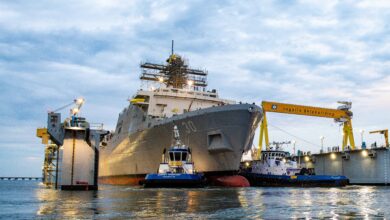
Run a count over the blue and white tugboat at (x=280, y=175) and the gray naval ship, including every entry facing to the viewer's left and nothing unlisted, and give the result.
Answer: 1

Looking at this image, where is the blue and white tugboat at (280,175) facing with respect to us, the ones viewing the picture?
facing to the left of the viewer

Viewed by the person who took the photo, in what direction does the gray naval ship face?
facing the viewer and to the right of the viewer
